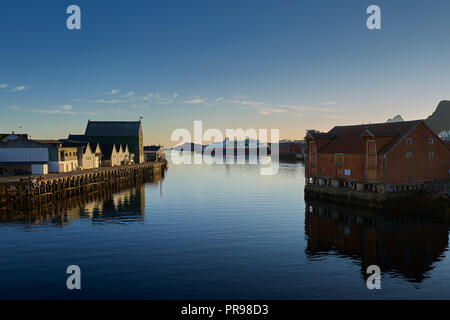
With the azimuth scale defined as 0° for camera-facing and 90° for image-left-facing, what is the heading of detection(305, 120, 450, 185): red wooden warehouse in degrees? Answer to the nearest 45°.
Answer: approximately 45°
